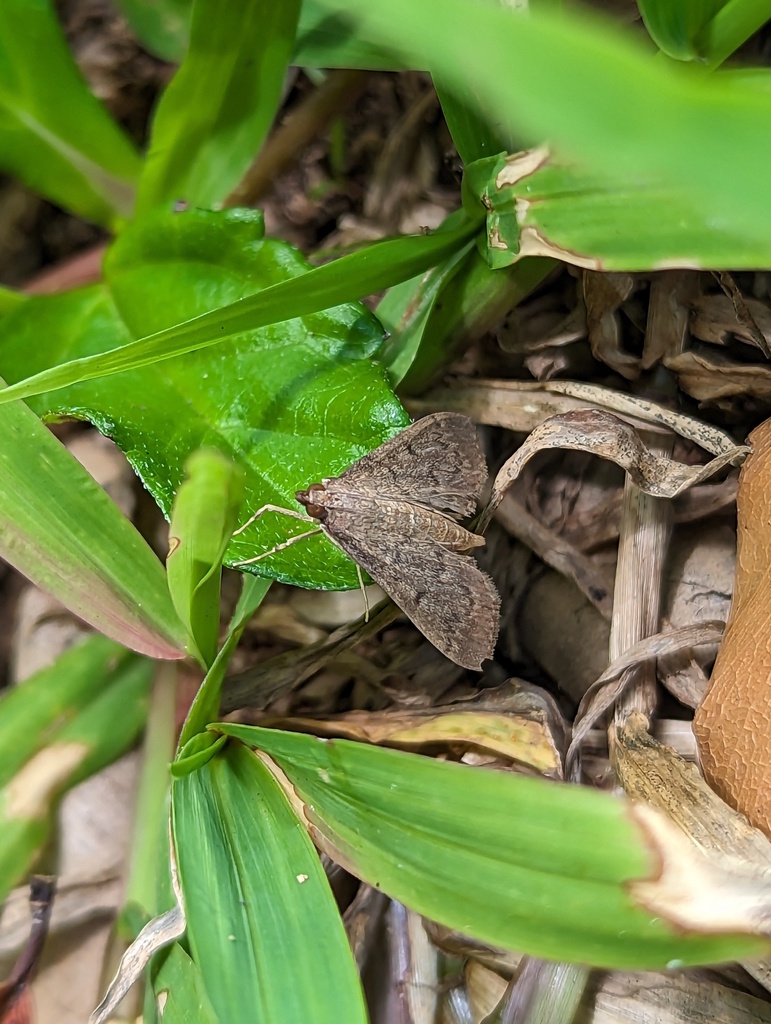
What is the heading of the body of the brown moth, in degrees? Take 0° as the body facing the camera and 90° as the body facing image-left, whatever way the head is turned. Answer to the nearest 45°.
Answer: approximately 90°
